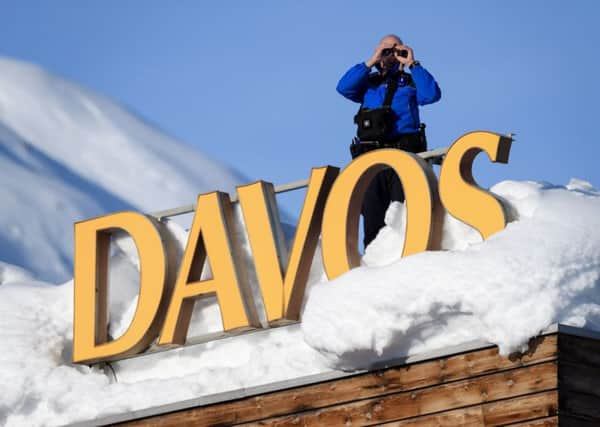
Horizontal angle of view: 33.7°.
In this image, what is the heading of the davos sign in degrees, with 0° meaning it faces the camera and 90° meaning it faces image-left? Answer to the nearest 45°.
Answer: approximately 45°

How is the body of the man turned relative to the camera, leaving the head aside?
toward the camera
